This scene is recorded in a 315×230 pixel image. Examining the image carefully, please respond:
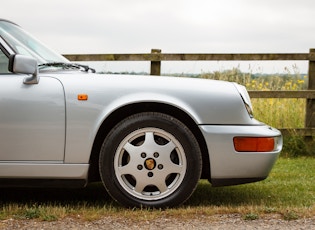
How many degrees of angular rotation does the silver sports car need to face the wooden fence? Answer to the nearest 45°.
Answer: approximately 90° to its left

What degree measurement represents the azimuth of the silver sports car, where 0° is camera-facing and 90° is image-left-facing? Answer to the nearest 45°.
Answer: approximately 270°
